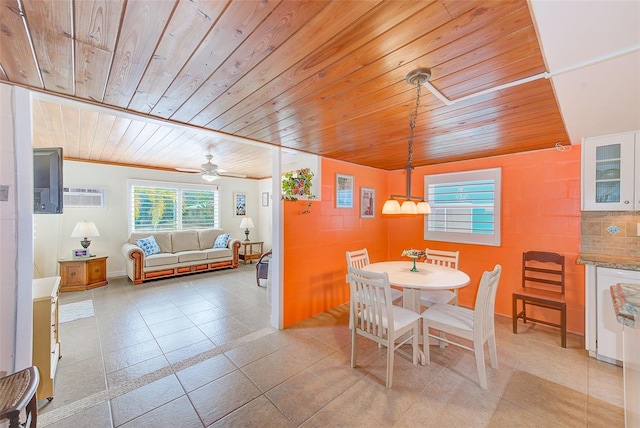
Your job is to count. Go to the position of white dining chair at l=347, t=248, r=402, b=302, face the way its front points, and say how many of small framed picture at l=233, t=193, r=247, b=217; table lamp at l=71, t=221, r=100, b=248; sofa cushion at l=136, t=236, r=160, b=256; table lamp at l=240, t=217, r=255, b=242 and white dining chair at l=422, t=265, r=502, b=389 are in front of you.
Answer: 1

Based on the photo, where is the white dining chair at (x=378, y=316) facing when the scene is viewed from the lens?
facing away from the viewer and to the right of the viewer

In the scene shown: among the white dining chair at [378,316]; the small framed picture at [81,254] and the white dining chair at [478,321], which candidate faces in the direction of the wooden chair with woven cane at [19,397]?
the small framed picture

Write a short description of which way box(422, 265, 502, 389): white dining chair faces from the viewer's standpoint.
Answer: facing away from the viewer and to the left of the viewer

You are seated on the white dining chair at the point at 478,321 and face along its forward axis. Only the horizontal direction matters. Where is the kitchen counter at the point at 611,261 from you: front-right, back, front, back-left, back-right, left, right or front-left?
right

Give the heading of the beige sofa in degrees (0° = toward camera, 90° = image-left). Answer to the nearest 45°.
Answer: approximately 315°

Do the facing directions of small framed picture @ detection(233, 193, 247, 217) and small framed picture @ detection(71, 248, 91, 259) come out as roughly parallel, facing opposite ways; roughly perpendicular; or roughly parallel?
roughly parallel

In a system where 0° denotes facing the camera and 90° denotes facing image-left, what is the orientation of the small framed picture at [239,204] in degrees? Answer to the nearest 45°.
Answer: approximately 315°

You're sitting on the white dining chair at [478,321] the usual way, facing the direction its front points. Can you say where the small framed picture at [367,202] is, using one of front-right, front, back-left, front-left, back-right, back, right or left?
front

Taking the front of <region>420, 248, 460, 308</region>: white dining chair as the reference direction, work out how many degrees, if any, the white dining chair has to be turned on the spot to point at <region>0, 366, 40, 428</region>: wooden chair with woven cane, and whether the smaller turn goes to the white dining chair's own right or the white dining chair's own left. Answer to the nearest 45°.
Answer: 0° — it already faces it

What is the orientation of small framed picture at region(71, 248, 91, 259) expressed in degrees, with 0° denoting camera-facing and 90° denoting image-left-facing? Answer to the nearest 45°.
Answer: approximately 0°

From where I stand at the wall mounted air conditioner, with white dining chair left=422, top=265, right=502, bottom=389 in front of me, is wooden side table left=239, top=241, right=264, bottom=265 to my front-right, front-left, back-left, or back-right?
front-left

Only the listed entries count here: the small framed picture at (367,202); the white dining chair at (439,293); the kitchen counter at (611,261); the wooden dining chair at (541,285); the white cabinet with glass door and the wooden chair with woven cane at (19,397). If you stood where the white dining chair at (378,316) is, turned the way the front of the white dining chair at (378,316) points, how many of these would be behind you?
1

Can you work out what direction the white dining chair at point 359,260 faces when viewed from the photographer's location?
facing the viewer and to the right of the viewer
